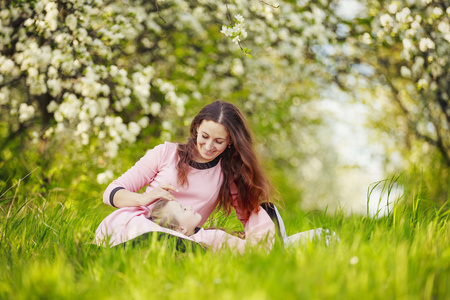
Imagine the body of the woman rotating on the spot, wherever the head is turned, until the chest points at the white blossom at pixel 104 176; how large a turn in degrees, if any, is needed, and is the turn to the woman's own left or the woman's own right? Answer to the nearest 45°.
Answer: approximately 135° to the woman's own right

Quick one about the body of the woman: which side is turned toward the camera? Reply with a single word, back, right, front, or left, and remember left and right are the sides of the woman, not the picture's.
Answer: front

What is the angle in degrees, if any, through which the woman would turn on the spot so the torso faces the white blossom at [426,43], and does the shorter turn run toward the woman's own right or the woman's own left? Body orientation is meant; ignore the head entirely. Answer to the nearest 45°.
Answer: approximately 135° to the woman's own left

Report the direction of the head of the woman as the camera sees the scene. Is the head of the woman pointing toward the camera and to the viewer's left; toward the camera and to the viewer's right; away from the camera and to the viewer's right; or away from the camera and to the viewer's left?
toward the camera and to the viewer's left
